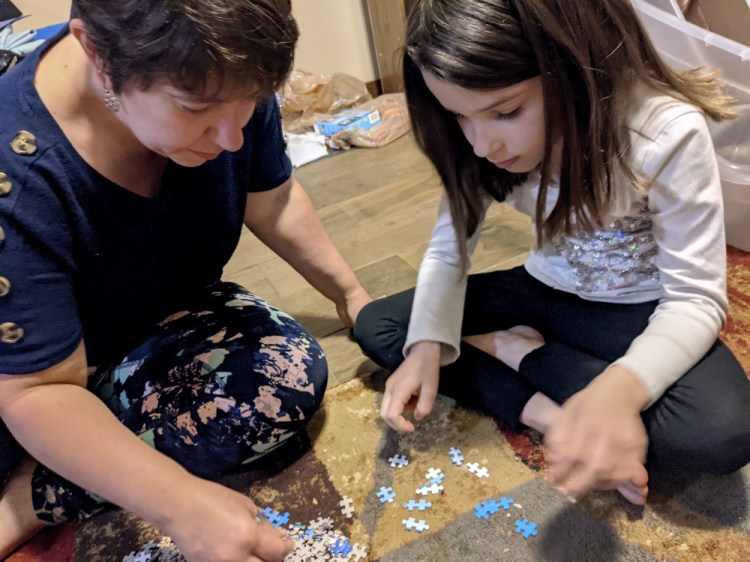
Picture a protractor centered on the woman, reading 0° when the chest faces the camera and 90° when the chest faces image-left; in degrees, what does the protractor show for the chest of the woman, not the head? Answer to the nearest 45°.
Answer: approximately 315°

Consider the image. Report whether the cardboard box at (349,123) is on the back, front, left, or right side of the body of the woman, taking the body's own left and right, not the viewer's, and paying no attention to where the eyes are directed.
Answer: left

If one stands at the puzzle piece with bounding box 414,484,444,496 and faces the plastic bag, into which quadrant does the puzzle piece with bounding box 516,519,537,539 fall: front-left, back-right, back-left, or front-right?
back-right
